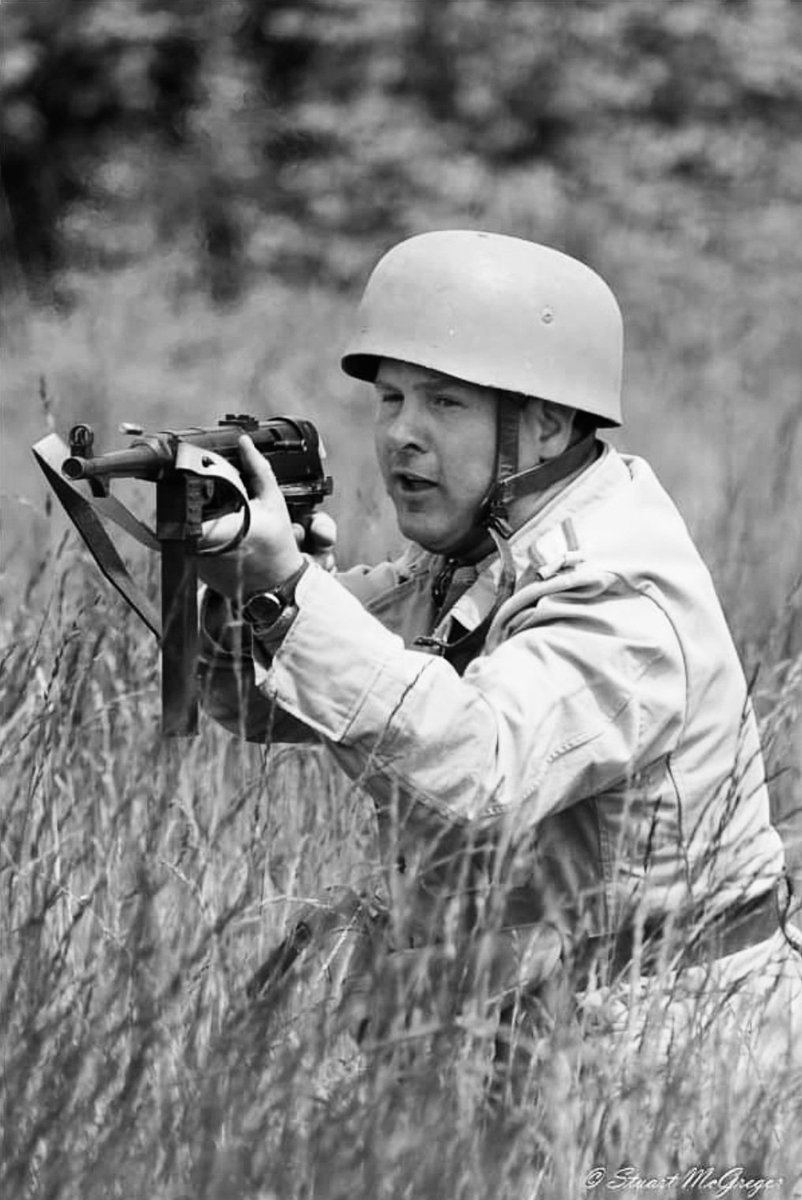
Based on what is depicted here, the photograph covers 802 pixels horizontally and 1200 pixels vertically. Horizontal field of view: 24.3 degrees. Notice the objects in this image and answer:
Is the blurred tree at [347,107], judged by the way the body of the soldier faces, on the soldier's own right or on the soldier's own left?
on the soldier's own right

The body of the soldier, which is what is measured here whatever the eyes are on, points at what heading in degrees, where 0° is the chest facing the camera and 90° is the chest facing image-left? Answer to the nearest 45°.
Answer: approximately 45°

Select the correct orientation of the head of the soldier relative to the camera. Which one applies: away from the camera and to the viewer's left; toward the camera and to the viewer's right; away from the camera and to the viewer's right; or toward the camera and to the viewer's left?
toward the camera and to the viewer's left
